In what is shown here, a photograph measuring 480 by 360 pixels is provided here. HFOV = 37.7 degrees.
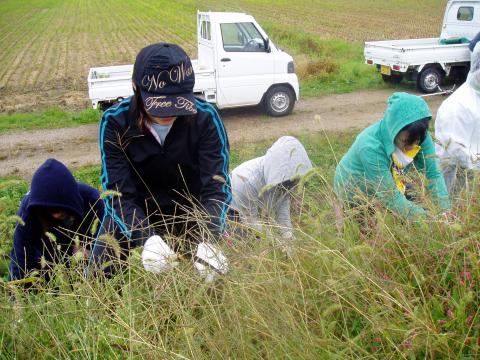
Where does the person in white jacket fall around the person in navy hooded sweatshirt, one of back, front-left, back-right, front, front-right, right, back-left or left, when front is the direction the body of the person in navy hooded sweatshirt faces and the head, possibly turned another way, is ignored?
left

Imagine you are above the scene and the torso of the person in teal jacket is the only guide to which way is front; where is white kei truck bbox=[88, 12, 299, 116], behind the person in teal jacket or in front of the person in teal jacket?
behind

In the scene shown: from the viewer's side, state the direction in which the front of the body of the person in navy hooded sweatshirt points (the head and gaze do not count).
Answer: toward the camera

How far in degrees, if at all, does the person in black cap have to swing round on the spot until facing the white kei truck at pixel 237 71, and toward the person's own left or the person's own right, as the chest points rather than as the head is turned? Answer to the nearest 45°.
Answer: approximately 180°

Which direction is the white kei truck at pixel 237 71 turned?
to the viewer's right

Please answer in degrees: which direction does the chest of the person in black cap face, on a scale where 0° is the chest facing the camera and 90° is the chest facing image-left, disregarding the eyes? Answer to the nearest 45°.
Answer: approximately 0°

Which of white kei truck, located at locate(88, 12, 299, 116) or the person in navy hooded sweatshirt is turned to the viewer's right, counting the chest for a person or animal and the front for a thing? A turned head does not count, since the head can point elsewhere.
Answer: the white kei truck

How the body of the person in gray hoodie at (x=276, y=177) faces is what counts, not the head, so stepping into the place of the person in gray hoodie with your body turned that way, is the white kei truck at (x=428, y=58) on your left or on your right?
on your left

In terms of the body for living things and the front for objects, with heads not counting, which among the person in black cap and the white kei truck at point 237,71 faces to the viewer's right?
the white kei truck

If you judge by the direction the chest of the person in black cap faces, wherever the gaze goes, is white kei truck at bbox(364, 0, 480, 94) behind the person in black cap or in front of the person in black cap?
behind

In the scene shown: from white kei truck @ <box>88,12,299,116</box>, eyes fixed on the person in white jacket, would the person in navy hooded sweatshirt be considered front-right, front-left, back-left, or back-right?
front-right

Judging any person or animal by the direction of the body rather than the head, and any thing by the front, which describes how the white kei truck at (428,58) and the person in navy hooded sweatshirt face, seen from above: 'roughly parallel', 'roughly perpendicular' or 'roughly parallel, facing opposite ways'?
roughly perpendicular

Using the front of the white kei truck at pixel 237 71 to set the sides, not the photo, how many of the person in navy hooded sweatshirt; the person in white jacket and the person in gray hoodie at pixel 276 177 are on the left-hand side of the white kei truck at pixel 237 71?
0

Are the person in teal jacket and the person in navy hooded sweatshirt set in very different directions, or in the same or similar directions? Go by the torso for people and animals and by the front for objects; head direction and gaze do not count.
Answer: same or similar directions

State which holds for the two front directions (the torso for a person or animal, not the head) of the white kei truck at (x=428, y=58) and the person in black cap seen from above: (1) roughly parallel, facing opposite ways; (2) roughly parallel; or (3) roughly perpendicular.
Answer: roughly perpendicular

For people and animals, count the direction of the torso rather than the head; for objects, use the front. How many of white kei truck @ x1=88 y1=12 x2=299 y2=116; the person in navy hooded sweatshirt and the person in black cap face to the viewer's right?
1

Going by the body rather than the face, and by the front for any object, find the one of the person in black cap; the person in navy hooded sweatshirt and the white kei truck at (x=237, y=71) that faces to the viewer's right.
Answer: the white kei truck

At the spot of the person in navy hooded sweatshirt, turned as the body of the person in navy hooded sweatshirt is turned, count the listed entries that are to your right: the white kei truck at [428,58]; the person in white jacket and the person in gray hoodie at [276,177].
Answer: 0
